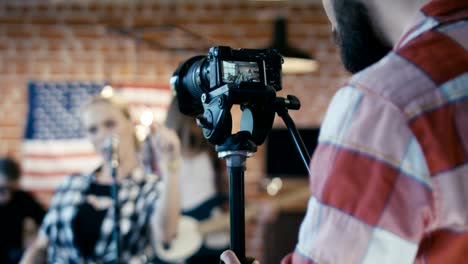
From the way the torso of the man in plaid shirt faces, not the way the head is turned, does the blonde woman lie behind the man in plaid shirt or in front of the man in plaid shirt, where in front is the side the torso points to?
in front

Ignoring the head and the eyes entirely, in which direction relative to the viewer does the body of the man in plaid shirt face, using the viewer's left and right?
facing away from the viewer and to the left of the viewer

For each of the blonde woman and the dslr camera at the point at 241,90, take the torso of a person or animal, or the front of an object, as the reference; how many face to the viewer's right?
0

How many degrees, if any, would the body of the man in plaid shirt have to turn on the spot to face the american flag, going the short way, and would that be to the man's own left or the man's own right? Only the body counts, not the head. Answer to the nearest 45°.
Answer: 0° — they already face it

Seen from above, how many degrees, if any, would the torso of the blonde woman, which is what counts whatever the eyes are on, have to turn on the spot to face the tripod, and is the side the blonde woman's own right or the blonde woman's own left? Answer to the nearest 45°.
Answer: approximately 45° to the blonde woman's own left

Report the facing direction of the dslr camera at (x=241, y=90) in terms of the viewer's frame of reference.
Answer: facing away from the viewer and to the left of the viewer

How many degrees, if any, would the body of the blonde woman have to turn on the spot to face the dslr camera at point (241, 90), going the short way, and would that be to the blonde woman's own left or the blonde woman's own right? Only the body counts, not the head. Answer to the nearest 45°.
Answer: approximately 45° to the blonde woman's own left

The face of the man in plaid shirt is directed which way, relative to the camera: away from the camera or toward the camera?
away from the camera

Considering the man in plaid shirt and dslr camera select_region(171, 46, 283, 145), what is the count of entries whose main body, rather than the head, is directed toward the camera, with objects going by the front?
0

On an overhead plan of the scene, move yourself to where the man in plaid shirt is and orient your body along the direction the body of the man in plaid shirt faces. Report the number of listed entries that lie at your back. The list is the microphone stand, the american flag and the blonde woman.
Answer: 0

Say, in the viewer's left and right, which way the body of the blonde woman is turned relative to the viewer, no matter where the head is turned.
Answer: facing the viewer and to the left of the viewer

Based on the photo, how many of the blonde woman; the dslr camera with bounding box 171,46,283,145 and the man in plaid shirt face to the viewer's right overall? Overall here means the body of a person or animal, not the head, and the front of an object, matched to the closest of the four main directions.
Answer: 0
